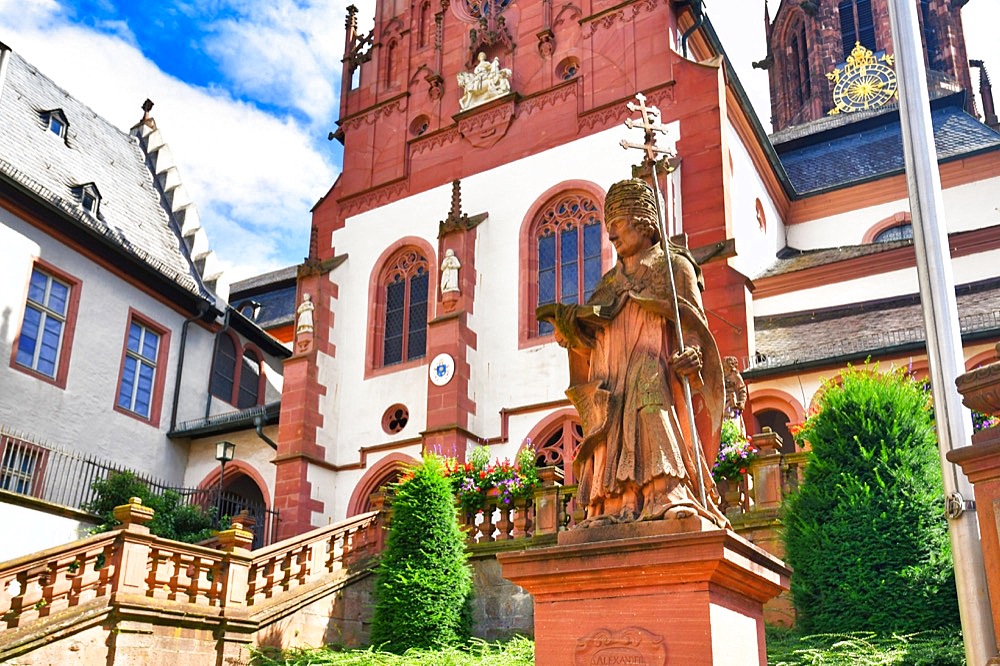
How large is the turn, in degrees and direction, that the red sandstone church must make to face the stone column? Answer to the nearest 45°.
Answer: approximately 45° to its left

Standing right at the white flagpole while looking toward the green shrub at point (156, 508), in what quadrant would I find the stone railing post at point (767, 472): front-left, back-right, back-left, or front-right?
front-right

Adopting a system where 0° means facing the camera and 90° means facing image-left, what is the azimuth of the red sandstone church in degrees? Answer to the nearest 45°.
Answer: approximately 45°

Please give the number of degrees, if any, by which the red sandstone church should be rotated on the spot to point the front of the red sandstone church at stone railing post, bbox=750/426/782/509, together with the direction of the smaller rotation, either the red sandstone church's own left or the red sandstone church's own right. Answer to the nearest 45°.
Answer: approximately 90° to the red sandstone church's own left

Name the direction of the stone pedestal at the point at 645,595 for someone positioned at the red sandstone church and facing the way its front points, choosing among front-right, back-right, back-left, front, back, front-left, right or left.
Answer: front-left

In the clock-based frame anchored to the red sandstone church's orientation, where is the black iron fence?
The black iron fence is roughly at 1 o'clock from the red sandstone church.

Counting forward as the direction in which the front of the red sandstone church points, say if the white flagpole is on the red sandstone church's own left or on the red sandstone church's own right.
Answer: on the red sandstone church's own left

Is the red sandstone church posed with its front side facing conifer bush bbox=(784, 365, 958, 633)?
no

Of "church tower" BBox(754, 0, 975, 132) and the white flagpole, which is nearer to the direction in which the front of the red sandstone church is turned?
the white flagpole

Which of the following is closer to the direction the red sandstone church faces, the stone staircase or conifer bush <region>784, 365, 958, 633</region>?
the stone staircase

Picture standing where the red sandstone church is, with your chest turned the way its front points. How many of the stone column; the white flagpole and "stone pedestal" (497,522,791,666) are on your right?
0

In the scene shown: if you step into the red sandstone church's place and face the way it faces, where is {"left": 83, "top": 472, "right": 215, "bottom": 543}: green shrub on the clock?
The green shrub is roughly at 1 o'clock from the red sandstone church.
